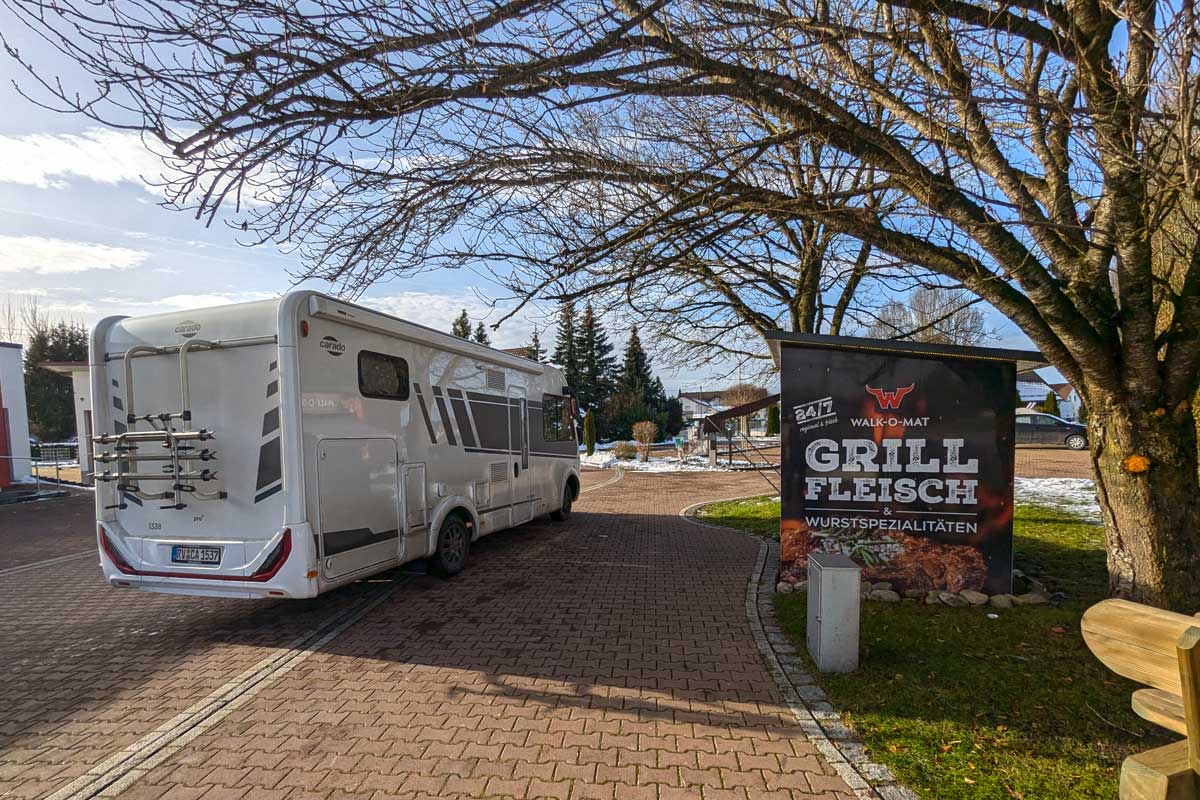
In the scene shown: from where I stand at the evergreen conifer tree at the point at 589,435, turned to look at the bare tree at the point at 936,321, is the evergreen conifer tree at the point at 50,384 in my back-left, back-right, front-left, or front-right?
back-right

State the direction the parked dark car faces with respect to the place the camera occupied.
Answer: facing to the right of the viewer

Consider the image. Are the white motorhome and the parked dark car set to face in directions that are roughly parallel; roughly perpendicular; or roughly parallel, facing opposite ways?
roughly perpendicular

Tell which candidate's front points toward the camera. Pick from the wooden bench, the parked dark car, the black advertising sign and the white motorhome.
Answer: the black advertising sign

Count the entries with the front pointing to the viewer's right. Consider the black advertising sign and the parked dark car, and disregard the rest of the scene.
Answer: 1

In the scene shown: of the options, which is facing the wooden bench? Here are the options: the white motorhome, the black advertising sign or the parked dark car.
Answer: the black advertising sign

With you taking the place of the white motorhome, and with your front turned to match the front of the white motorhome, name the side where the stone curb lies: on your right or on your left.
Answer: on your right

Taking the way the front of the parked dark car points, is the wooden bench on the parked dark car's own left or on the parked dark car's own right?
on the parked dark car's own right

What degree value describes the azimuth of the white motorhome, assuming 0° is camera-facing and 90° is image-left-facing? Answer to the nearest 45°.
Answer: approximately 225°

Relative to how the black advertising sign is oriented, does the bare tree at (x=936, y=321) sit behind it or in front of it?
behind

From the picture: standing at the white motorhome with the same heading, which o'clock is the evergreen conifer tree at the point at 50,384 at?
The evergreen conifer tree is roughly at 10 o'clock from the white motorhome.
